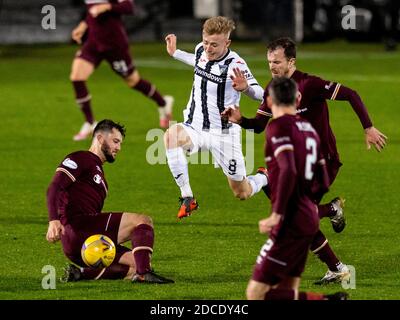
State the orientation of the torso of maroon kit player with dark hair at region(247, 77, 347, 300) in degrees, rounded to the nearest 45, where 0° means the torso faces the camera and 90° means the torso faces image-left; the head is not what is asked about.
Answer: approximately 135°

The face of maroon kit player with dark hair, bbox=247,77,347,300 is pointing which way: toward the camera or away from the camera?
away from the camera

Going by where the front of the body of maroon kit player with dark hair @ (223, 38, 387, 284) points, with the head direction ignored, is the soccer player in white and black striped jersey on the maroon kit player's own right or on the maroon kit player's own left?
on the maroon kit player's own right

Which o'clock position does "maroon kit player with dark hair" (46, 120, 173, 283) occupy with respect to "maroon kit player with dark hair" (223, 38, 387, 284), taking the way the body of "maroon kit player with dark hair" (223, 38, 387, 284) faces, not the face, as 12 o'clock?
"maroon kit player with dark hair" (46, 120, 173, 283) is roughly at 1 o'clock from "maroon kit player with dark hair" (223, 38, 387, 284).

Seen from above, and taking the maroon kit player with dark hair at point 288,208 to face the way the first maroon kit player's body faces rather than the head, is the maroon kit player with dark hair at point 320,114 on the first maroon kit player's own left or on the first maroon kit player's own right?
on the first maroon kit player's own right
